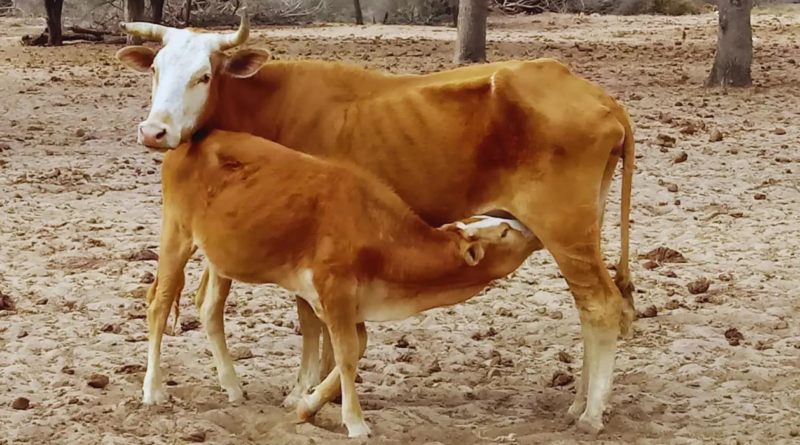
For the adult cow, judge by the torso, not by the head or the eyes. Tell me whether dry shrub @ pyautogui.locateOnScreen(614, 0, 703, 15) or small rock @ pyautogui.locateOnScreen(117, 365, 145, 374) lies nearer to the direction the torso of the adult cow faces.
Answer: the small rock

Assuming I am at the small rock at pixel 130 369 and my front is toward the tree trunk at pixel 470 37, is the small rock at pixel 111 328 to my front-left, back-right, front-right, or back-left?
front-left

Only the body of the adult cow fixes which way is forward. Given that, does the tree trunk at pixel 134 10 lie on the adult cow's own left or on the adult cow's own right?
on the adult cow's own right

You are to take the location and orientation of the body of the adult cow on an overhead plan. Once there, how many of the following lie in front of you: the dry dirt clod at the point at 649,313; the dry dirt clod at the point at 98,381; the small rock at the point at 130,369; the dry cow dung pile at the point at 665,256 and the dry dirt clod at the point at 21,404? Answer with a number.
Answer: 3

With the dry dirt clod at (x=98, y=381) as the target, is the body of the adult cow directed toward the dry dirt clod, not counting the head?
yes

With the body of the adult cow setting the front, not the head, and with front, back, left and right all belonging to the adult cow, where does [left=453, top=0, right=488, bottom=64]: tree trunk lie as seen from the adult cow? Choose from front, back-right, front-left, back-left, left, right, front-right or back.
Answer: right

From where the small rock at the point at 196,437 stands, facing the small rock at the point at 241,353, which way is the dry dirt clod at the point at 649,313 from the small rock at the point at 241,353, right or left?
right

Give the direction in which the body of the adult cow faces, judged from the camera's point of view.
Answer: to the viewer's left

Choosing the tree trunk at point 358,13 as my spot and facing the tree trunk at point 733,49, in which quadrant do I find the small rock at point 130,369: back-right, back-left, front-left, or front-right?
front-right

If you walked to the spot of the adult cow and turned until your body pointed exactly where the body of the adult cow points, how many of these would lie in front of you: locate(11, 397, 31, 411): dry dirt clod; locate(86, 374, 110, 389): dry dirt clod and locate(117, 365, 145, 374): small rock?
3

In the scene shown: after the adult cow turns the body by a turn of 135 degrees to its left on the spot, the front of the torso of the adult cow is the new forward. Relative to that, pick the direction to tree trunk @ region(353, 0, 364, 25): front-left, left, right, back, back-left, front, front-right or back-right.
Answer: back-left

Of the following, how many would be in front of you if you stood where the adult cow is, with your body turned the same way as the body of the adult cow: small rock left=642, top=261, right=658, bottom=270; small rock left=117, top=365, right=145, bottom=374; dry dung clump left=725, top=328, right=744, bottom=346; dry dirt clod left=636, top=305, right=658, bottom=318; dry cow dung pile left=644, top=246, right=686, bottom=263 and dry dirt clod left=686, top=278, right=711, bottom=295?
1

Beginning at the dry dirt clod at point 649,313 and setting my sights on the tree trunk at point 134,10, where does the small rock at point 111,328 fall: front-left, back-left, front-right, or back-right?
front-left

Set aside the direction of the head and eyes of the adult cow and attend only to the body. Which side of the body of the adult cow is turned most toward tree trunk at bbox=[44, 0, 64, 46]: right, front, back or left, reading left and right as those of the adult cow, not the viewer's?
right

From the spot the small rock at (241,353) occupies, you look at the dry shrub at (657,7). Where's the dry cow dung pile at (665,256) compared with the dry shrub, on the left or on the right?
right

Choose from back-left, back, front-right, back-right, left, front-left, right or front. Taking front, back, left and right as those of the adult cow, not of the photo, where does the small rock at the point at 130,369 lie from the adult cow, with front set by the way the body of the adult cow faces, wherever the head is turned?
front

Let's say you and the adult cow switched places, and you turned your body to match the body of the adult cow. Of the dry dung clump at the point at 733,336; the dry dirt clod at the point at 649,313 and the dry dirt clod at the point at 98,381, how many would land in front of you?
1

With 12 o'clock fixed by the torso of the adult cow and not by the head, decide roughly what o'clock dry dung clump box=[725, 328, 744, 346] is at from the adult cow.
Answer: The dry dung clump is roughly at 5 o'clock from the adult cow.

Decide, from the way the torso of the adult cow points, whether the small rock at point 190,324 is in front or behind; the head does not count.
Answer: in front
